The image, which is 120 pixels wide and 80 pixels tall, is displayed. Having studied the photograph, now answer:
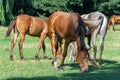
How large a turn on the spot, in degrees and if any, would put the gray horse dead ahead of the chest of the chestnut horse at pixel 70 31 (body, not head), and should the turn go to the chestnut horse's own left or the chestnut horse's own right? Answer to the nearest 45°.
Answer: approximately 90° to the chestnut horse's own left

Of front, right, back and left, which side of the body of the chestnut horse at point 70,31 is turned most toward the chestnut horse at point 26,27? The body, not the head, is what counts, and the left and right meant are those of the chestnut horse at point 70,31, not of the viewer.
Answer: back

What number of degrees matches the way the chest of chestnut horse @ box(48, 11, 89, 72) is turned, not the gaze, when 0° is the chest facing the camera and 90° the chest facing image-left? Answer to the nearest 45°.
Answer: approximately 315°
